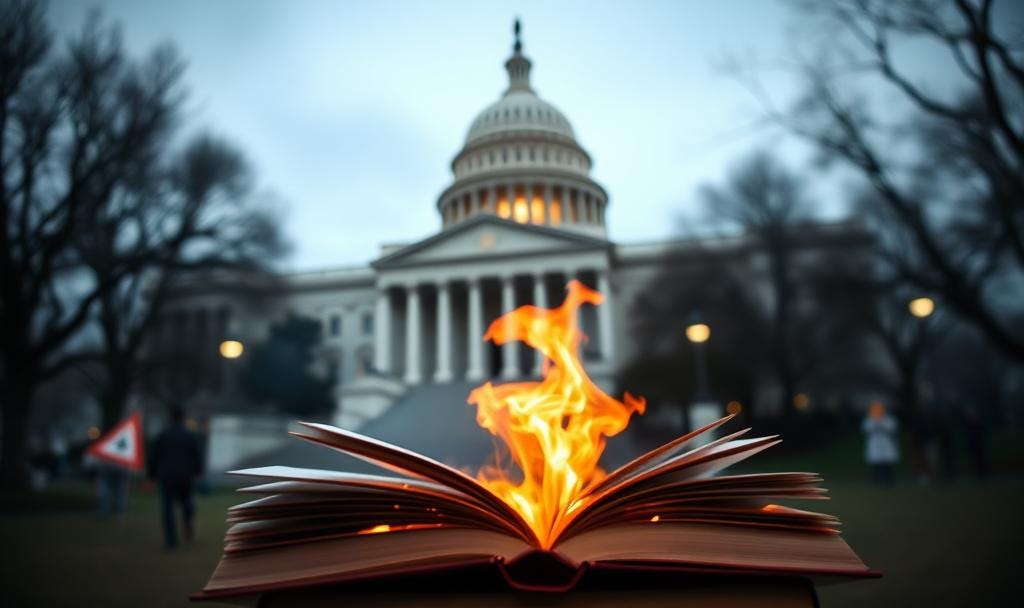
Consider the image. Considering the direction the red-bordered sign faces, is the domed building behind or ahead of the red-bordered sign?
behind

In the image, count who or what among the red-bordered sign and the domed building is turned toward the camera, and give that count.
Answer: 2

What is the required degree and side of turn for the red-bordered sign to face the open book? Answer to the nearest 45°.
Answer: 0° — it already faces it

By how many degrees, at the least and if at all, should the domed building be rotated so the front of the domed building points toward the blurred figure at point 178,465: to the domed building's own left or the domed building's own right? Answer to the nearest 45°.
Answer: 0° — it already faces them

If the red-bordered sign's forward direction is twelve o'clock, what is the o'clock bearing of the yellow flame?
The yellow flame is roughly at 12 o'clock from the red-bordered sign.

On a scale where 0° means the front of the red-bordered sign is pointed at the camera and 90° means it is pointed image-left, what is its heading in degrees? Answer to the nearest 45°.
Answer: approximately 0°

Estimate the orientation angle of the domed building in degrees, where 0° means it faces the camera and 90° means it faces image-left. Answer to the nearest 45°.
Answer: approximately 0°

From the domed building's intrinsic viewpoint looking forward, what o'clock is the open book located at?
The open book is roughly at 12 o'clock from the domed building.
